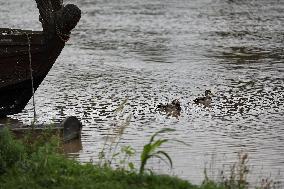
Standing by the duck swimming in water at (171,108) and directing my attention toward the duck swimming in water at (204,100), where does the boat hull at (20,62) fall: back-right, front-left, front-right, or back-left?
back-left

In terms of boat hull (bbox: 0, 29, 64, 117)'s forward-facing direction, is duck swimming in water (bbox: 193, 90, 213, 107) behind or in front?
in front

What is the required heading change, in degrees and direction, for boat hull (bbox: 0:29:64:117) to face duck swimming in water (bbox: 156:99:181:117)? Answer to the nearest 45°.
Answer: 0° — it already faces it

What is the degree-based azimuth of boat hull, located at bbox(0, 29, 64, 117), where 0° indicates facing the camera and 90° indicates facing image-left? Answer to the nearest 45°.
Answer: approximately 270°

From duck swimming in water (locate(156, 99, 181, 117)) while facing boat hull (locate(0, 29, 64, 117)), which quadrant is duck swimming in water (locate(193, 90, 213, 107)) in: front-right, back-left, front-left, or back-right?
back-right
